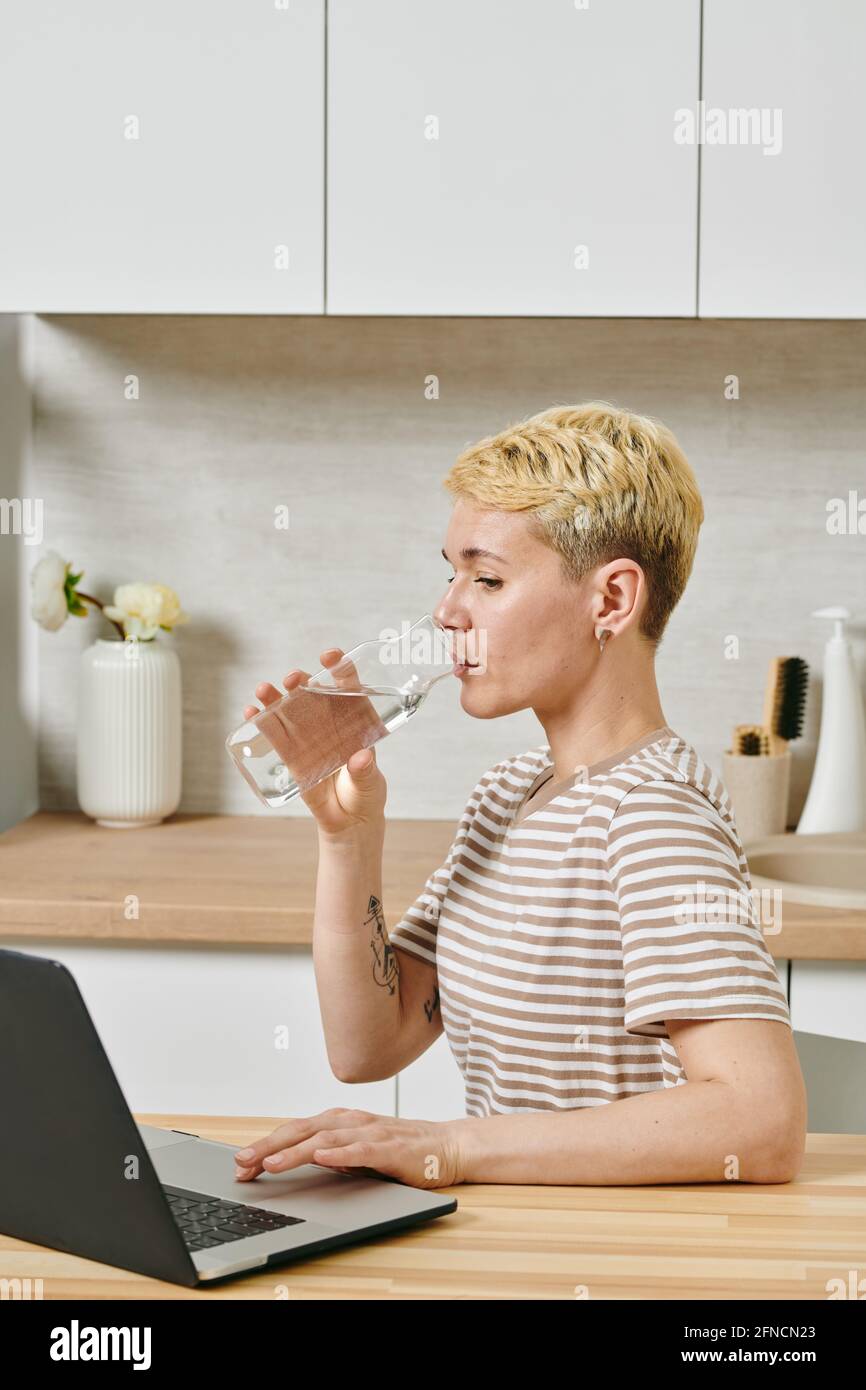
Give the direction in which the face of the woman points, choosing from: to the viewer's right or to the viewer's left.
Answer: to the viewer's left

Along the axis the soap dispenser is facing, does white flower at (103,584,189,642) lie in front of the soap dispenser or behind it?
in front

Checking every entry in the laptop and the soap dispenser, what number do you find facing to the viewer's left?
1

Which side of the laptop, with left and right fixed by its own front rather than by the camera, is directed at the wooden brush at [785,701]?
front

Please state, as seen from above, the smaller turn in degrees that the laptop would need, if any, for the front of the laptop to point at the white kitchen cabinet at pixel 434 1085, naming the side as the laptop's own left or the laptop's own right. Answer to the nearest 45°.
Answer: approximately 45° to the laptop's own left

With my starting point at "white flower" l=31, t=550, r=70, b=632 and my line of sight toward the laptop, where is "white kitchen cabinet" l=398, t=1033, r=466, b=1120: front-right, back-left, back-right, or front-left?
front-left

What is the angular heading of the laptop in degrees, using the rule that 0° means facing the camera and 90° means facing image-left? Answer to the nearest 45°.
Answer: approximately 225°

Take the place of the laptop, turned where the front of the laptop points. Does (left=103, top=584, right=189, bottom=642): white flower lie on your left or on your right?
on your left

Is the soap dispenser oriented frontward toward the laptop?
no

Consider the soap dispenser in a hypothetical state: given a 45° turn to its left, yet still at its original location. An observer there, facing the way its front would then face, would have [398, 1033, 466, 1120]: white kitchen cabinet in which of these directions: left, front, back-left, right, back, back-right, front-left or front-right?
front

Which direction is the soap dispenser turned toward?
to the viewer's left

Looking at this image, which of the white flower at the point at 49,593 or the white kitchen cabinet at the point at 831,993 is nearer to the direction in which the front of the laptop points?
the white kitchen cabinet

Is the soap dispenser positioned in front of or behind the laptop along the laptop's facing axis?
in front
